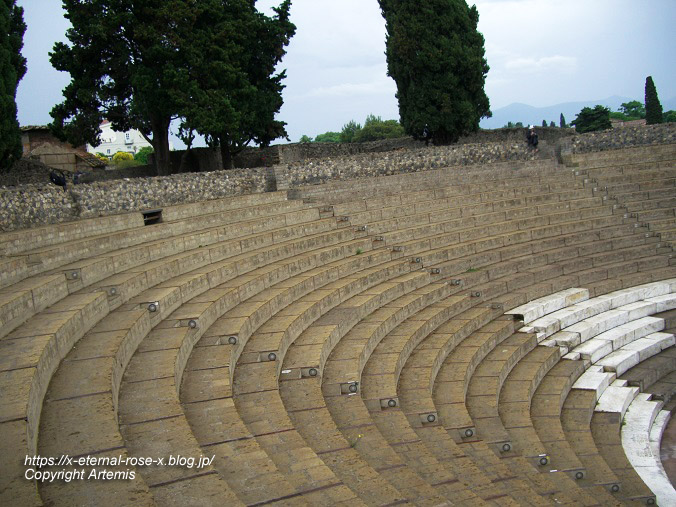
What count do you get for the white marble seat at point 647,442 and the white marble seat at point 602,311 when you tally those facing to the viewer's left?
0

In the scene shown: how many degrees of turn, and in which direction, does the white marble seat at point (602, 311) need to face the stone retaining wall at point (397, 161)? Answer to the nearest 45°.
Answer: approximately 180°

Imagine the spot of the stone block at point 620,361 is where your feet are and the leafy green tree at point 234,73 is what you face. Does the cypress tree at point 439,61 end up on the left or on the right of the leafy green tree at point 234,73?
right

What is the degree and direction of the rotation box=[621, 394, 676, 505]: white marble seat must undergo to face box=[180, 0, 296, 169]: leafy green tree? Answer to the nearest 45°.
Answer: approximately 135° to its left

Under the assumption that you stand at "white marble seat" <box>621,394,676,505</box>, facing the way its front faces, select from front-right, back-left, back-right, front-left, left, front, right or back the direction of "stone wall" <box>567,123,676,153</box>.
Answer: left

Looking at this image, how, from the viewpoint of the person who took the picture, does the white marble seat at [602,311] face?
facing the viewer and to the right of the viewer

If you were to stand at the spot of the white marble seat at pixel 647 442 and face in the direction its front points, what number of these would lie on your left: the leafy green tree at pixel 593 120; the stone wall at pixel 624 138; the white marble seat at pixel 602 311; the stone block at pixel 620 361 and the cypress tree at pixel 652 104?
5

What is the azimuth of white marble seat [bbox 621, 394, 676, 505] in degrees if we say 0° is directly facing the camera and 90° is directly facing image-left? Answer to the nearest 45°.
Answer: approximately 270°

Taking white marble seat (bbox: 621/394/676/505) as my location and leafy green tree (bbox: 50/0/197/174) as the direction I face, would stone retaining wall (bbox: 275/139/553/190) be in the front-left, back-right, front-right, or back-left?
front-right

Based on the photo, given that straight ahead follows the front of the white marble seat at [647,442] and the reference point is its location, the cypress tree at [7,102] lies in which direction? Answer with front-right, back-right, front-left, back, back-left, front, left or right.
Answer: back

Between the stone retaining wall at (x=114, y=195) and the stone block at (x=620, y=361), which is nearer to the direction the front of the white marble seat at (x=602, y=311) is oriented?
the stone block

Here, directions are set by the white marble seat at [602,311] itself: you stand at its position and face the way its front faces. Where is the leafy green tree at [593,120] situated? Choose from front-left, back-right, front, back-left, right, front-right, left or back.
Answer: back-left

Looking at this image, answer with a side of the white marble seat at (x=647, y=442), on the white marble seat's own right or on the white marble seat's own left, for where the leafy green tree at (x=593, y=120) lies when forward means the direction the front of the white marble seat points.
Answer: on the white marble seat's own left
